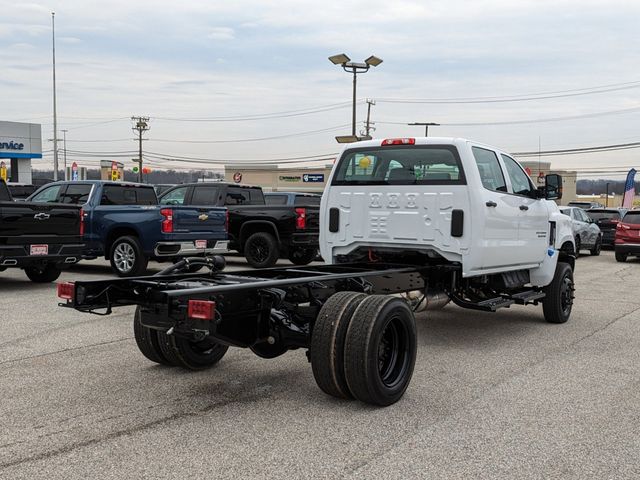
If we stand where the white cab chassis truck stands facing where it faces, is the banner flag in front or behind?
in front

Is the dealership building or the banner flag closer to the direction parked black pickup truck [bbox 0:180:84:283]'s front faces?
the dealership building

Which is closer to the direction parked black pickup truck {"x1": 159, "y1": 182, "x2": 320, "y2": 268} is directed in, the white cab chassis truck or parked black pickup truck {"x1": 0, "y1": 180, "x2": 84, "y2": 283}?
the parked black pickup truck

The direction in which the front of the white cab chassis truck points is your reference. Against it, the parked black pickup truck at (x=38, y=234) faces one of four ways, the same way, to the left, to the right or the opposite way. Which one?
to the left

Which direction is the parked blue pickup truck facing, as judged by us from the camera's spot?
facing away from the viewer and to the left of the viewer

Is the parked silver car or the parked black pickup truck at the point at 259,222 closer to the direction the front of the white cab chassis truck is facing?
the parked silver car

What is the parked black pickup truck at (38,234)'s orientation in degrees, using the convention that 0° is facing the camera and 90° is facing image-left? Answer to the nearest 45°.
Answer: approximately 135°

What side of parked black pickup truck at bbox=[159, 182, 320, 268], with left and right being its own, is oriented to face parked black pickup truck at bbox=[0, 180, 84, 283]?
left

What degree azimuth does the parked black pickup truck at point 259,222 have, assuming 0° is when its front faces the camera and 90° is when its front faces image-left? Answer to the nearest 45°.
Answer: approximately 135°
